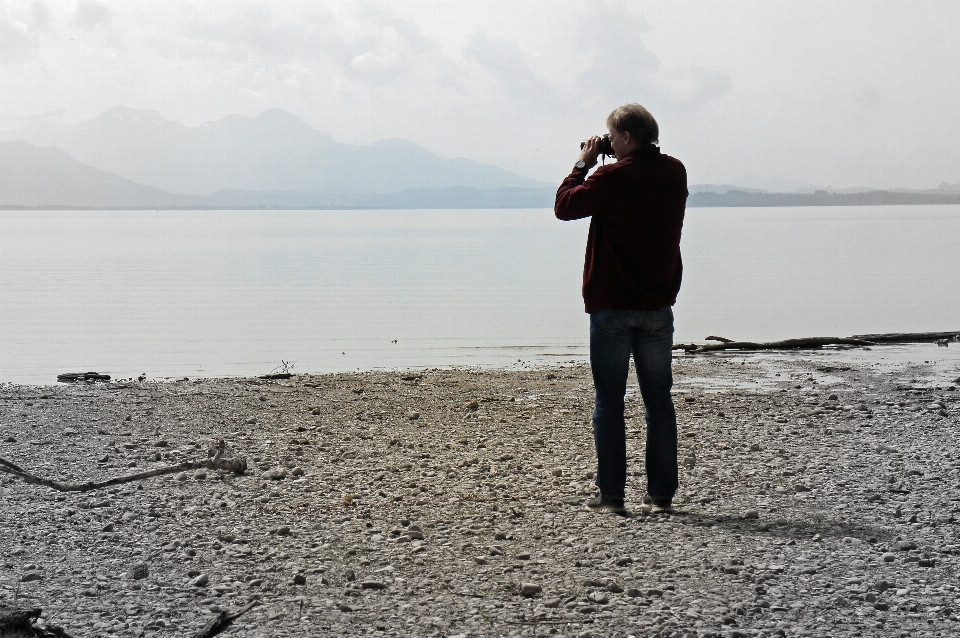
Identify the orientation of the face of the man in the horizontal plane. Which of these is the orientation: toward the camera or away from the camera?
away from the camera

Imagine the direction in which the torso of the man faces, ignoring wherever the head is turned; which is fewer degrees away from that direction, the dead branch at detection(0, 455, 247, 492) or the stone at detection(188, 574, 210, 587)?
the dead branch

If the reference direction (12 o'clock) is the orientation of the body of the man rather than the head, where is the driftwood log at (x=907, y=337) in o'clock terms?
The driftwood log is roughly at 2 o'clock from the man.

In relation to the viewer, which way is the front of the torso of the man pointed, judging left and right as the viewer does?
facing away from the viewer and to the left of the viewer

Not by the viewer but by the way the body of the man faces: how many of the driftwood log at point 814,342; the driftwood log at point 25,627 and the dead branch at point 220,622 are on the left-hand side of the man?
2

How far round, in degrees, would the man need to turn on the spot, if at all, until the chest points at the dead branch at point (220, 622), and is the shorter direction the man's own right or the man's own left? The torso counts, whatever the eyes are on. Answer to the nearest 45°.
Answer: approximately 90° to the man's own left

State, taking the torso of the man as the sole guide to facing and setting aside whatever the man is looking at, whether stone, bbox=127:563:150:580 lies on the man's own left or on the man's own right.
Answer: on the man's own left

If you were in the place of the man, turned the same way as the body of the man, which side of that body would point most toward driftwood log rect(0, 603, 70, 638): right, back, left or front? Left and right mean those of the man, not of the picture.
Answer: left

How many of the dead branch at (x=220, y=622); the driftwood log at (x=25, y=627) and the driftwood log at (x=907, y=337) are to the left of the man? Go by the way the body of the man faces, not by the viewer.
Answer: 2

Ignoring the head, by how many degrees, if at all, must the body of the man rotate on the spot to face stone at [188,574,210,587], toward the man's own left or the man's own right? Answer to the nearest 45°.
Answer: approximately 90° to the man's own left
